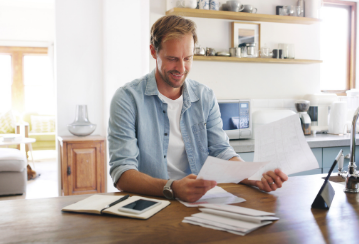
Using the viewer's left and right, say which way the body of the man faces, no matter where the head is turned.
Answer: facing the viewer and to the right of the viewer

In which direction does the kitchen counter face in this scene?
toward the camera

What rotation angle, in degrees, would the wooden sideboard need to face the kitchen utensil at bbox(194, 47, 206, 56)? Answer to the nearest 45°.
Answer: approximately 45° to its left

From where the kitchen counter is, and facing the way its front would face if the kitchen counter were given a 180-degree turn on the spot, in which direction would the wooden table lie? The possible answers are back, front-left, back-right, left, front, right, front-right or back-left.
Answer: back

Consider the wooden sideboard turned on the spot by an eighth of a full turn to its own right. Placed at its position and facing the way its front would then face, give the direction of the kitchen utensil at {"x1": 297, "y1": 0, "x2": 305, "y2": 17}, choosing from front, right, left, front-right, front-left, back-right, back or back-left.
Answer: back-left

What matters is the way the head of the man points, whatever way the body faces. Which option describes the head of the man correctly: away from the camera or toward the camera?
toward the camera

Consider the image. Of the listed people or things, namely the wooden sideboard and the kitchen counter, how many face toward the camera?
2

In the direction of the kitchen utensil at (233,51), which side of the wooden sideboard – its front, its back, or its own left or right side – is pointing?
left

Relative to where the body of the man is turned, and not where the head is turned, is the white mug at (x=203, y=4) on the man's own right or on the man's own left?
on the man's own left

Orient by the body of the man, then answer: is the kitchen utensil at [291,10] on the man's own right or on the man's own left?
on the man's own left

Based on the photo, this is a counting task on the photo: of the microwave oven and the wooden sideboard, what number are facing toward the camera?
2

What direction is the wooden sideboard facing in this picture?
toward the camera

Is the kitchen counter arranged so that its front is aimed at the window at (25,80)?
no

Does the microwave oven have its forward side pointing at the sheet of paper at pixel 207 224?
yes

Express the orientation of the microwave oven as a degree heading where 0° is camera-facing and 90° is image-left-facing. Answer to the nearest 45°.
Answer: approximately 0°
